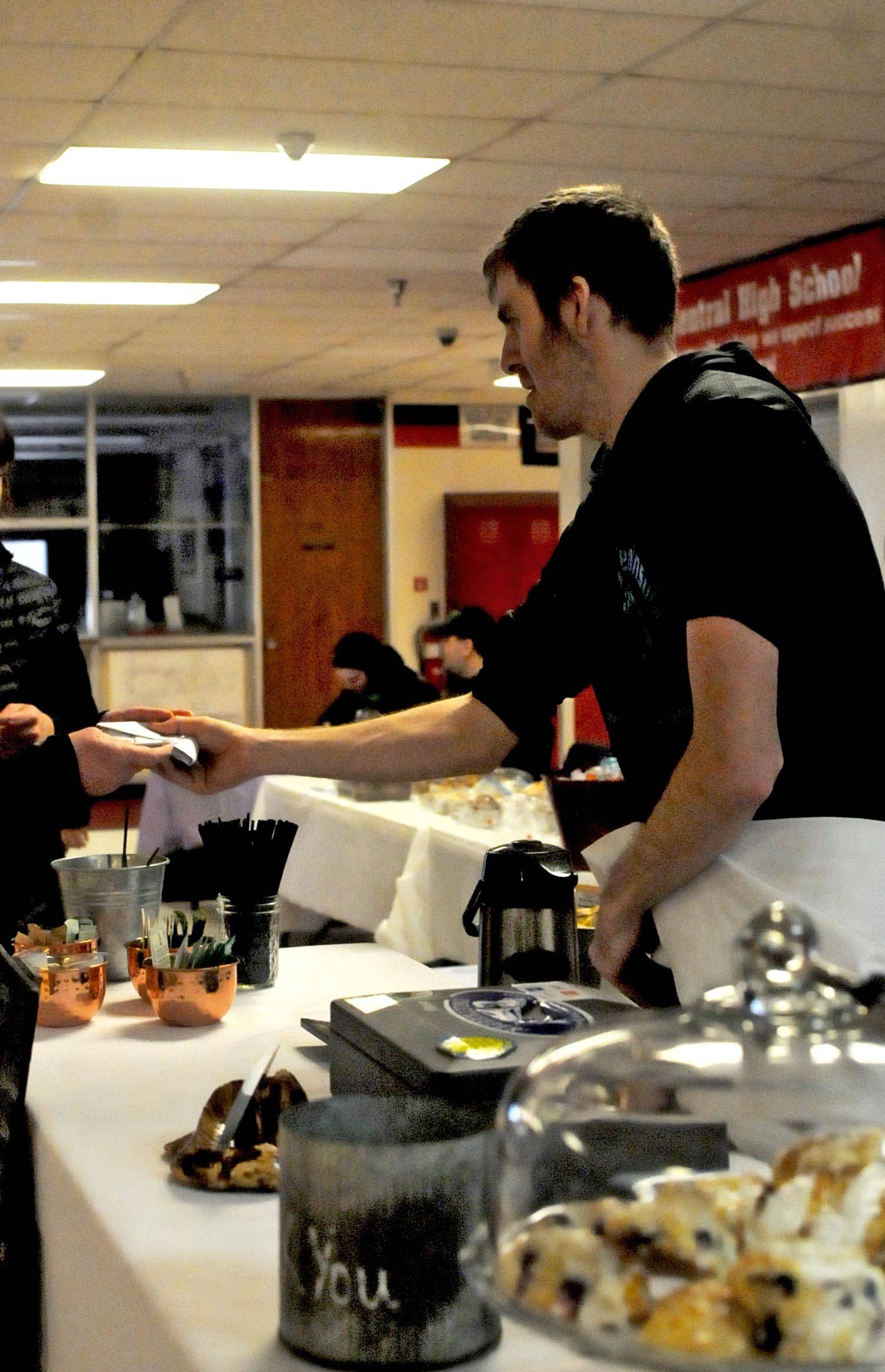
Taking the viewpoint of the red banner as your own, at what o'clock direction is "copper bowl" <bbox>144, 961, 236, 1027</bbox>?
The copper bowl is roughly at 11 o'clock from the red banner.

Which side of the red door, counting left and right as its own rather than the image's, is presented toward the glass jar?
front

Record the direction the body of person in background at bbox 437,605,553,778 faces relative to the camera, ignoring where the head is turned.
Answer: to the viewer's left

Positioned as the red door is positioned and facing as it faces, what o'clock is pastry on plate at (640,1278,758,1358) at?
The pastry on plate is roughly at 12 o'clock from the red door.

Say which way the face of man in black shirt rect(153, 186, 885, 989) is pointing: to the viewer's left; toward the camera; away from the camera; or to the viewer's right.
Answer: to the viewer's left

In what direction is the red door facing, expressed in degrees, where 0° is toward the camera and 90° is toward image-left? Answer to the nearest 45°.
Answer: approximately 0°

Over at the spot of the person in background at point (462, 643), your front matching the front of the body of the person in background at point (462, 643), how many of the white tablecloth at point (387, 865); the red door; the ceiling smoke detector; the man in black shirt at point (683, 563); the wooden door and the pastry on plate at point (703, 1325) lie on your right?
2

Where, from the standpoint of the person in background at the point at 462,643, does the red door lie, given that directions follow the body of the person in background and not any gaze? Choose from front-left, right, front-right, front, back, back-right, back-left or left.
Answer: right

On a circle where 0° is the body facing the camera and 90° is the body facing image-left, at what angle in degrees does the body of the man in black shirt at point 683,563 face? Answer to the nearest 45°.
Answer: approximately 90°

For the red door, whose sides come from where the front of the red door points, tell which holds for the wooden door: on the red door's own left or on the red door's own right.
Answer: on the red door's own right

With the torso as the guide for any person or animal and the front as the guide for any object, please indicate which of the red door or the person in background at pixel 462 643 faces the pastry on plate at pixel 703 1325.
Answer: the red door

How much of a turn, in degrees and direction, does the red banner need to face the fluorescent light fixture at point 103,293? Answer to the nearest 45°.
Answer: approximately 45° to its right

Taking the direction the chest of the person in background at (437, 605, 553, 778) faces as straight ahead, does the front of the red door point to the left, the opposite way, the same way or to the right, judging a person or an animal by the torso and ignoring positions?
to the left
